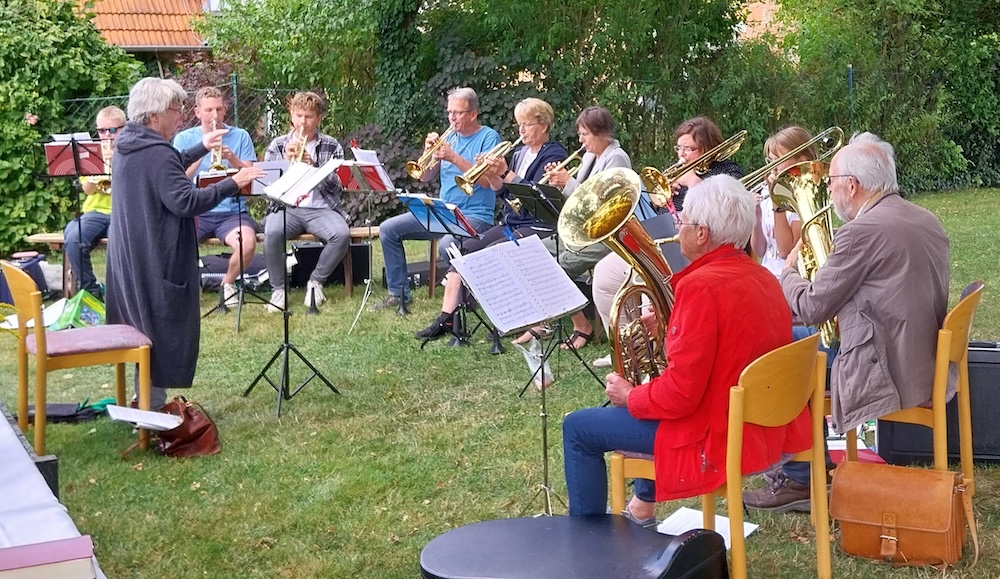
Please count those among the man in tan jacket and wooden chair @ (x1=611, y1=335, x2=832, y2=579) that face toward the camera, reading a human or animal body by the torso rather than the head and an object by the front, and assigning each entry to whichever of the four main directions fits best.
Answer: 0

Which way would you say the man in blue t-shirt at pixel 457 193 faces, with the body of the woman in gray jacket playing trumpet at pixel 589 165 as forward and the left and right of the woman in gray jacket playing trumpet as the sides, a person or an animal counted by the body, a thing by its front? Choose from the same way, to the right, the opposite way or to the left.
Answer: the same way

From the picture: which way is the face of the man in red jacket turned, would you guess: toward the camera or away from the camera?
away from the camera

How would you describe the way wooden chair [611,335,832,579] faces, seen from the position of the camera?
facing away from the viewer and to the left of the viewer

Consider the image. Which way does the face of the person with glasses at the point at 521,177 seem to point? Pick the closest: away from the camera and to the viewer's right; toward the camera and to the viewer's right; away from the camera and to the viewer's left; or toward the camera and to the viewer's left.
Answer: toward the camera and to the viewer's left

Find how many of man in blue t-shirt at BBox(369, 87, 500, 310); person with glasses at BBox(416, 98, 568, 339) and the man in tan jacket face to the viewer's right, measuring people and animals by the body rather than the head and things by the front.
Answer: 0

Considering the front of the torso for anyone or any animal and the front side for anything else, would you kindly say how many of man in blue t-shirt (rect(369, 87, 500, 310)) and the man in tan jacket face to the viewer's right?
0

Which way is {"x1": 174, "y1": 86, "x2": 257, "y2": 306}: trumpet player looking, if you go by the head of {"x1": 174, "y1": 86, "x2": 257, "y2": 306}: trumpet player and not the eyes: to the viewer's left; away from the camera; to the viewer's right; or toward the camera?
toward the camera

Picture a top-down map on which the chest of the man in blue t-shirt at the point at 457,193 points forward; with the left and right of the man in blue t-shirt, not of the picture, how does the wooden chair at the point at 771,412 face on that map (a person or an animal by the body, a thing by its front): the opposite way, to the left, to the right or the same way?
to the right

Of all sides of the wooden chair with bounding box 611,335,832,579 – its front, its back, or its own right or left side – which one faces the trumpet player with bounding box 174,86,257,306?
front

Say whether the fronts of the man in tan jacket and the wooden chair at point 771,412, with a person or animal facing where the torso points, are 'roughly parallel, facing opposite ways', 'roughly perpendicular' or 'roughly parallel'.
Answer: roughly parallel

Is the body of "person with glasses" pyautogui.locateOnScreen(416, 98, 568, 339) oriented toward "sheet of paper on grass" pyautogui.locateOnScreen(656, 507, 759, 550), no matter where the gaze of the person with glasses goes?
no

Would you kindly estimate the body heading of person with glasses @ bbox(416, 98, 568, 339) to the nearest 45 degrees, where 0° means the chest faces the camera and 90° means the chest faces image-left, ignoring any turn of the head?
approximately 45°

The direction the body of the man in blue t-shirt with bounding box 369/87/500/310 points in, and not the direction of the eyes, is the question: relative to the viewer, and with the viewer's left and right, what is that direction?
facing the viewer and to the left of the viewer

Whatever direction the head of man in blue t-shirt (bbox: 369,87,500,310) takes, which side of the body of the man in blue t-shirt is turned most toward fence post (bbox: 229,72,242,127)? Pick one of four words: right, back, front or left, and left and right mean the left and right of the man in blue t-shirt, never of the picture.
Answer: right

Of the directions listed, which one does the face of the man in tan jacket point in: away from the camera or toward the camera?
away from the camera

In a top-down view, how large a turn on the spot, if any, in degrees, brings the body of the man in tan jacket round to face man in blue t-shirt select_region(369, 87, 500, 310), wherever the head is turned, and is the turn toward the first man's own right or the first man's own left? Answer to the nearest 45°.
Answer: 0° — they already face them
